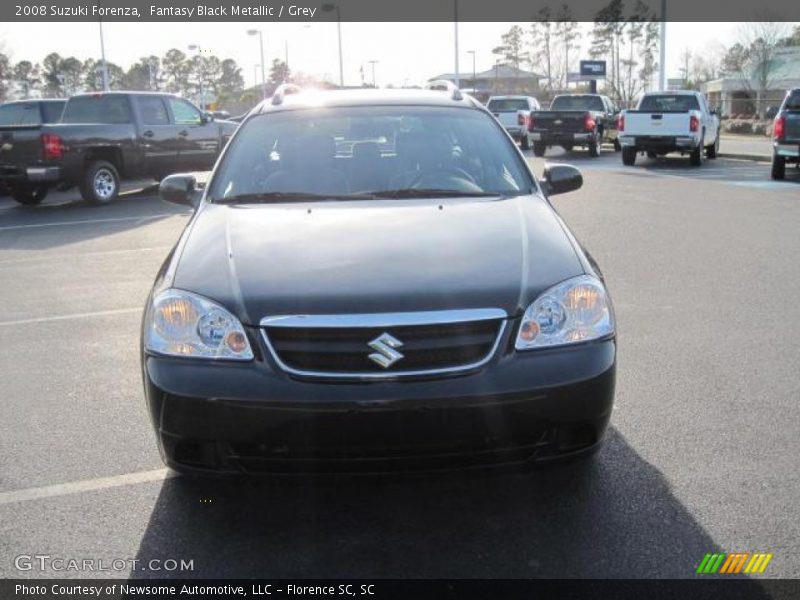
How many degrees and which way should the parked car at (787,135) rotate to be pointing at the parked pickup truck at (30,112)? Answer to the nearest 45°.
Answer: approximately 90° to its left

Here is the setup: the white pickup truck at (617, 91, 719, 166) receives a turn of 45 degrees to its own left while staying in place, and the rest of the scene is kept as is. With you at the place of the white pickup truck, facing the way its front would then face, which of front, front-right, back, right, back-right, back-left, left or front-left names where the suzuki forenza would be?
back-left

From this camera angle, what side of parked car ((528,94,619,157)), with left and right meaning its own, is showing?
back

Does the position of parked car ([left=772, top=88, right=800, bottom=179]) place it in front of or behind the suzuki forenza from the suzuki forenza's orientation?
behind

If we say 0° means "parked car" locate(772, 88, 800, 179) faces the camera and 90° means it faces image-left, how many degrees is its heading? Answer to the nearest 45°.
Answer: approximately 180°

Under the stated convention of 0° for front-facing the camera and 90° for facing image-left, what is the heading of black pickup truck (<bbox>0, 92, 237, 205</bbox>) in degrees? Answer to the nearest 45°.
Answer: approximately 225°

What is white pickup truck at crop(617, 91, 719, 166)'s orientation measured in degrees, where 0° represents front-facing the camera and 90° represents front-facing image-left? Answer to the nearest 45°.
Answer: approximately 180°

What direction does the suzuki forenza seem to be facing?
toward the camera

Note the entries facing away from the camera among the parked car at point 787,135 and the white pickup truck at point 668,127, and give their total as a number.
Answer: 2

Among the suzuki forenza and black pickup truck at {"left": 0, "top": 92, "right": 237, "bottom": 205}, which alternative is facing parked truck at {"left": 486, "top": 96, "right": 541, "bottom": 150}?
the black pickup truck

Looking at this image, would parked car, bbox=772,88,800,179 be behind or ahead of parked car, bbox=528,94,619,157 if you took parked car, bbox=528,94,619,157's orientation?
behind

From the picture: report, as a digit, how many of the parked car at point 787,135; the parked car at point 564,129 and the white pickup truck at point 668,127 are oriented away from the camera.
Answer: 3

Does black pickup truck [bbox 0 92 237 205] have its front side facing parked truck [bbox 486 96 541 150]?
yes
